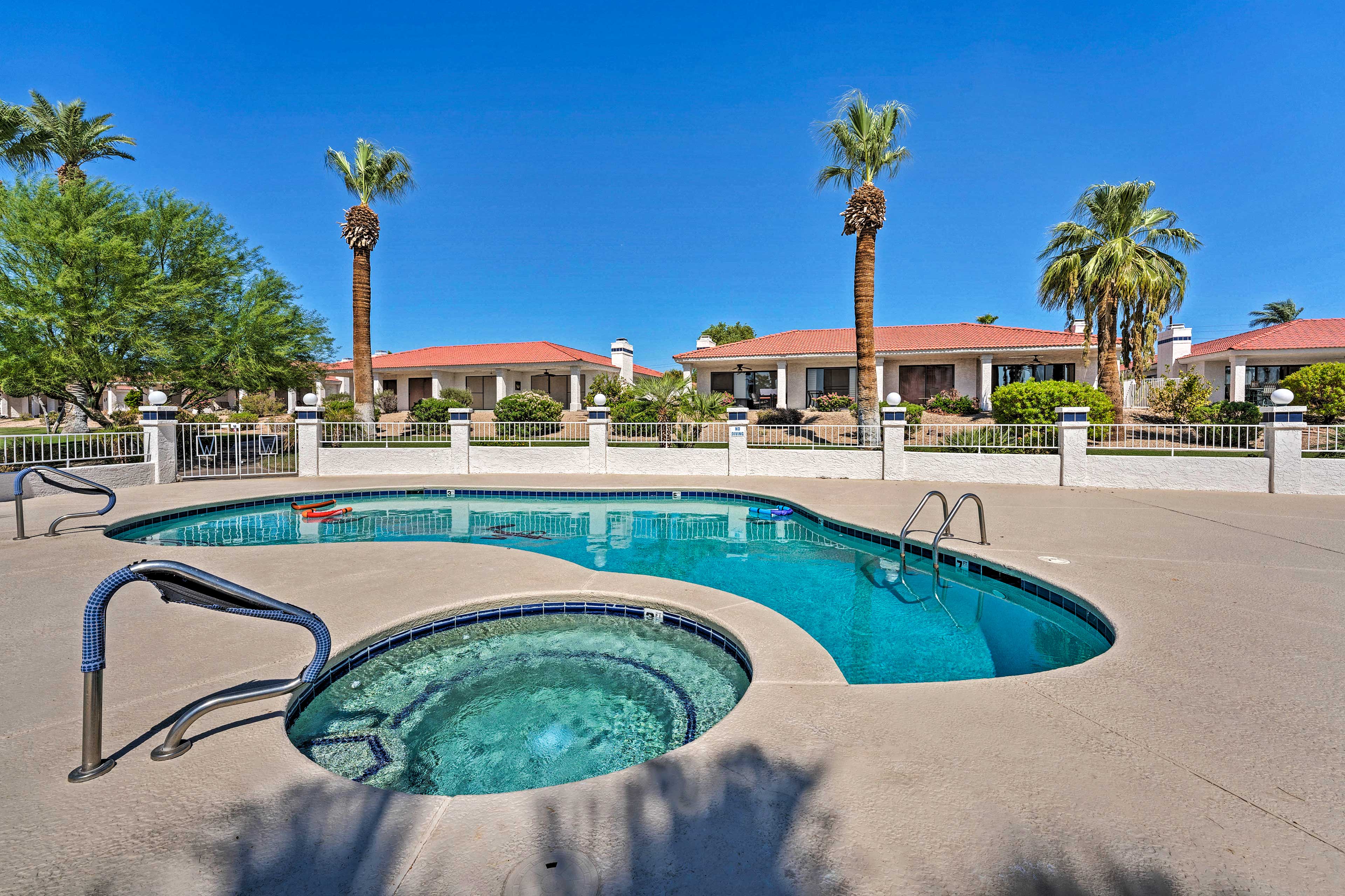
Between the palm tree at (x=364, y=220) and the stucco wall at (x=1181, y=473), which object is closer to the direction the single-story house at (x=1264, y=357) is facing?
the stucco wall

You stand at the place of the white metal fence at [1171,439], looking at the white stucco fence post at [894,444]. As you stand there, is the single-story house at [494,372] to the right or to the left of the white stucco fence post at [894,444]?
right

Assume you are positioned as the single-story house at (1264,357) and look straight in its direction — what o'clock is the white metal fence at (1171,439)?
The white metal fence is roughly at 12 o'clock from the single-story house.

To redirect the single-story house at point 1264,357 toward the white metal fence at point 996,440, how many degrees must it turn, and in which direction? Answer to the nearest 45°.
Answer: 0° — it already faces it

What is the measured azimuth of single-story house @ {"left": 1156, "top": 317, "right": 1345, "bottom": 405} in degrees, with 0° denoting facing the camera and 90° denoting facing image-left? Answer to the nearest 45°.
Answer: approximately 0°

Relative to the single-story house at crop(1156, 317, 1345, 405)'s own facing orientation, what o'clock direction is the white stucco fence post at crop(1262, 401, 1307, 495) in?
The white stucco fence post is roughly at 12 o'clock from the single-story house.
